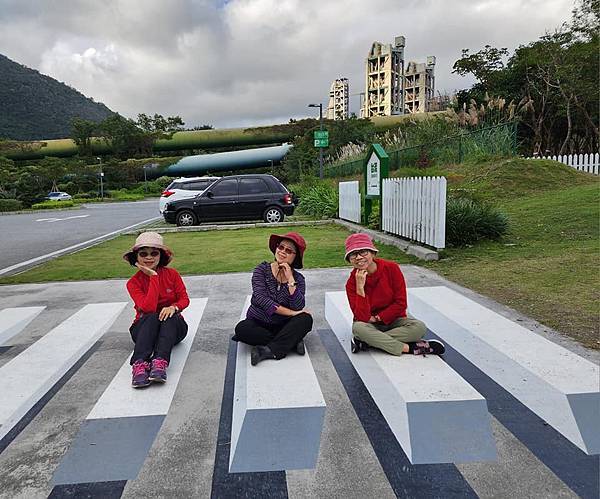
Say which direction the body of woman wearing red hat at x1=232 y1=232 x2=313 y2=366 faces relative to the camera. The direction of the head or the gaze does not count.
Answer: toward the camera

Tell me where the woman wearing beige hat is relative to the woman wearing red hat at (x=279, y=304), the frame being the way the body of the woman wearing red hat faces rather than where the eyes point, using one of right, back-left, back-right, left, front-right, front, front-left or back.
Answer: right

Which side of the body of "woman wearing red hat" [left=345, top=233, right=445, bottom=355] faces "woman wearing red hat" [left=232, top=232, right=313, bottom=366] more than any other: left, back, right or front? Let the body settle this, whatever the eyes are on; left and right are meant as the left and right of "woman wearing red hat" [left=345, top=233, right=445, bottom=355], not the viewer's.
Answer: right

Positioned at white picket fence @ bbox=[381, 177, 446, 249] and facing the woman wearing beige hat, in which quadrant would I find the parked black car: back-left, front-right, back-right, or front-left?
back-right

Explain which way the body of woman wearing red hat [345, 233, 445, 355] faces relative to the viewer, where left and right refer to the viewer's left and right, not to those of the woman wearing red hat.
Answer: facing the viewer

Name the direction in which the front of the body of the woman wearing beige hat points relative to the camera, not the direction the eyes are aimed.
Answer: toward the camera

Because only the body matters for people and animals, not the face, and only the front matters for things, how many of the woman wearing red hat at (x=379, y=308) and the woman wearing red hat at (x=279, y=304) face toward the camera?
2
